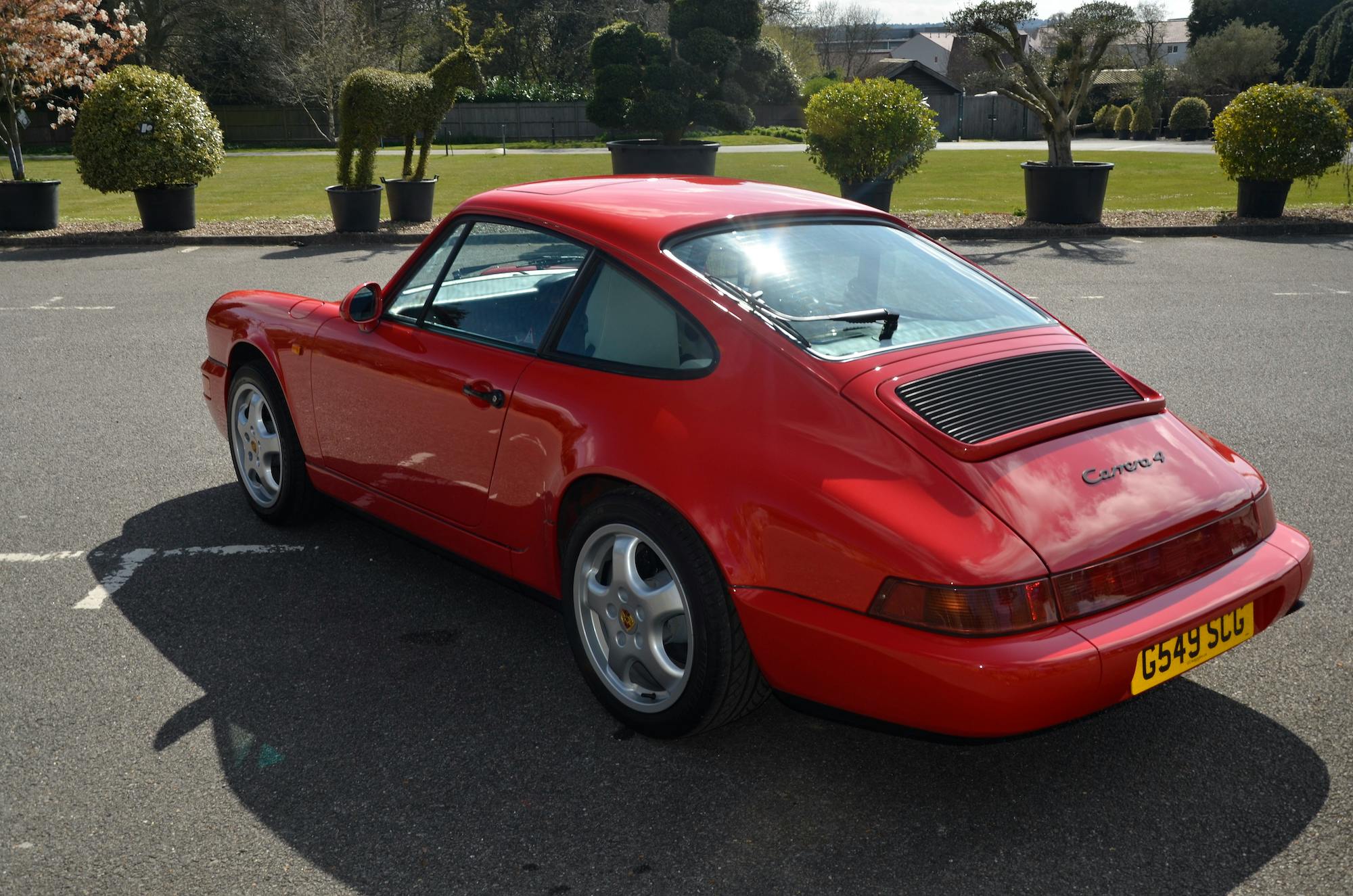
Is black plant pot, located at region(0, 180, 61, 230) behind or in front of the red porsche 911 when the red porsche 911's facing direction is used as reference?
in front

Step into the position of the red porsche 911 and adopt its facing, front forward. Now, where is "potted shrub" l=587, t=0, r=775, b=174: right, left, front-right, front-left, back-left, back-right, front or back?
front-right

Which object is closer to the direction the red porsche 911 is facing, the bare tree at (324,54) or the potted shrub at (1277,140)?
the bare tree

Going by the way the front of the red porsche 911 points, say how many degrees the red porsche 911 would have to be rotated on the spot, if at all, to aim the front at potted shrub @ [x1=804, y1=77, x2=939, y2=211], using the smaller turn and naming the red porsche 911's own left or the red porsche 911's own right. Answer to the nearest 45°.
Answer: approximately 45° to the red porsche 911's own right

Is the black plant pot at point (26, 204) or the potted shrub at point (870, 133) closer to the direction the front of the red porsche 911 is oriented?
the black plant pot

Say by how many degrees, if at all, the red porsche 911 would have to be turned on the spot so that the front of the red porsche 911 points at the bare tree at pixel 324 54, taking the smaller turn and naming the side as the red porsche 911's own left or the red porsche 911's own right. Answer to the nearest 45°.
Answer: approximately 45° to the red porsche 911's own right

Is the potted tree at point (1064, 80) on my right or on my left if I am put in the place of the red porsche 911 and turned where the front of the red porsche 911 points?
on my right

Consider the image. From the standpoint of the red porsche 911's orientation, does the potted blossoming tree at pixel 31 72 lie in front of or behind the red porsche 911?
in front

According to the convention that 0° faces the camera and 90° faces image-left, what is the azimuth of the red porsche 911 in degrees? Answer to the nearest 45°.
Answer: approximately 135°

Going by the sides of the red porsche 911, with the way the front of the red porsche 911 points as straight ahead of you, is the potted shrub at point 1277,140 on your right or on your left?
on your right

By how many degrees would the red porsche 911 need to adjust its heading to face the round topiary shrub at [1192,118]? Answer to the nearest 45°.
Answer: approximately 45° to its right

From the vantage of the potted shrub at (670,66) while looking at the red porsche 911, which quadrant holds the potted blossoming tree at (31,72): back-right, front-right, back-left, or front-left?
front-right
